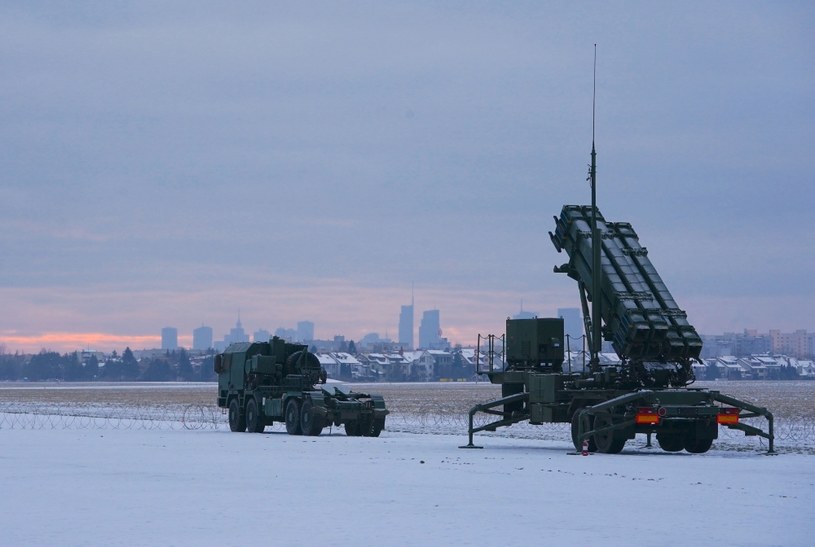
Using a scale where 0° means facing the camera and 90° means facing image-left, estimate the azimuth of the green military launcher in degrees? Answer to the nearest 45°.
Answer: approximately 135°

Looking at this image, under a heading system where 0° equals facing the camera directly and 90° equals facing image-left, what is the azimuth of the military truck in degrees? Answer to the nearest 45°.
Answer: approximately 135°

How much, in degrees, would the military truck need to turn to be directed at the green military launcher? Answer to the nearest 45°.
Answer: approximately 180°

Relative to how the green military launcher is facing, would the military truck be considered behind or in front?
in front

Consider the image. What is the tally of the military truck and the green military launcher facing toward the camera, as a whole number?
0
